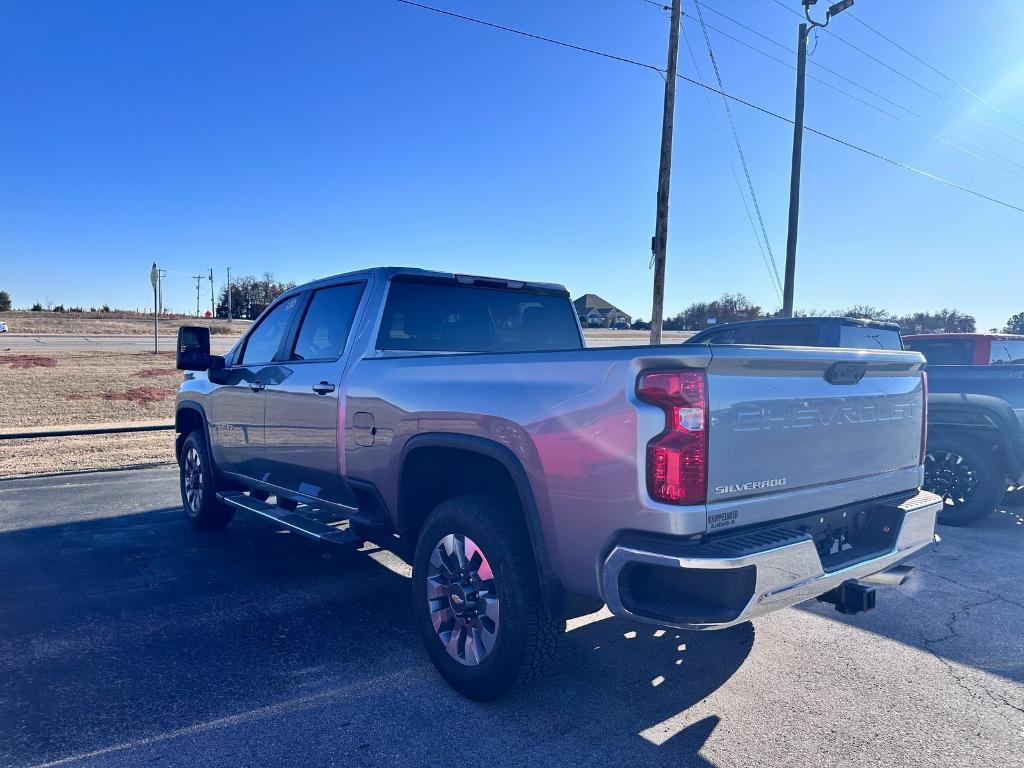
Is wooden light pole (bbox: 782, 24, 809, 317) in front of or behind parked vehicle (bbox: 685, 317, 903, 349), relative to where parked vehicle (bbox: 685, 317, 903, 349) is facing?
in front

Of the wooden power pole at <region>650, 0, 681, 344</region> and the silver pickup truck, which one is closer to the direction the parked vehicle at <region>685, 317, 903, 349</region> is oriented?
the wooden power pole

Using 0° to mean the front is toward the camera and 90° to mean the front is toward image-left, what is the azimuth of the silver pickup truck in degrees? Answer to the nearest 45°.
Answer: approximately 135°

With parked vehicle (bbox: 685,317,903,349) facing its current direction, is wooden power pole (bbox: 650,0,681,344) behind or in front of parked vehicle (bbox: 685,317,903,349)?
in front

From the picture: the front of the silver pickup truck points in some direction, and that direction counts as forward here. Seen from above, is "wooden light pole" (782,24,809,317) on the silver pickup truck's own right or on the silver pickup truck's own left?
on the silver pickup truck's own right

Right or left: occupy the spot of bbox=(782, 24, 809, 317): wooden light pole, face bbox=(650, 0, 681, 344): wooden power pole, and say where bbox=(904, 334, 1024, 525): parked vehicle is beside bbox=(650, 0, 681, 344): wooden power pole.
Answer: left

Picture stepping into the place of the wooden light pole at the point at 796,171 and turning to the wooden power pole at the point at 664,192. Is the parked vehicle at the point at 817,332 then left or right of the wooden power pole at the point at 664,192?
left

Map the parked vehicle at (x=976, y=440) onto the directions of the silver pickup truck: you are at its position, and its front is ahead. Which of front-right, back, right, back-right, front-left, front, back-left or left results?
right

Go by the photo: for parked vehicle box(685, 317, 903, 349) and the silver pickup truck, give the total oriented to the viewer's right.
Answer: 0

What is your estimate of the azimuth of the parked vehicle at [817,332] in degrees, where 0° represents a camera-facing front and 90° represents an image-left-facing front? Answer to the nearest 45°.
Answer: approximately 135°
